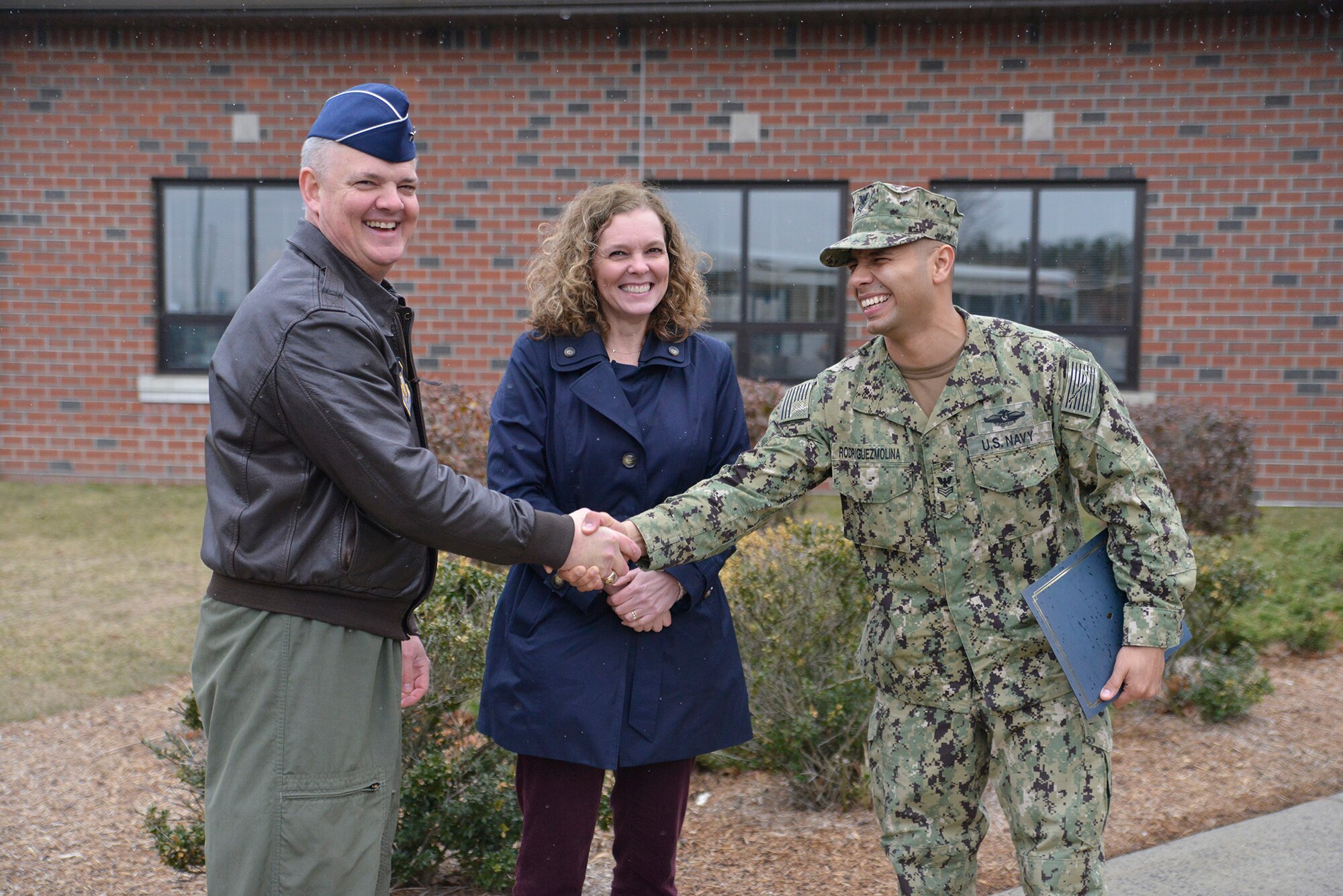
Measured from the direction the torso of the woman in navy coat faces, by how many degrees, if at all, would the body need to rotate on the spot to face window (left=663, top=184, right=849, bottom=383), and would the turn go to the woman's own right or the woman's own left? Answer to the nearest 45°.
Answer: approximately 180°

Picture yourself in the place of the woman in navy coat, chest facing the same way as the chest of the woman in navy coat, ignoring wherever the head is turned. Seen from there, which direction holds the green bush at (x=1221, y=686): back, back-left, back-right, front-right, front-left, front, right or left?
back-left

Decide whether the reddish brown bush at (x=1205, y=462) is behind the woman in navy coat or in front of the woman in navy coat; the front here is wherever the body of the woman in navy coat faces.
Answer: behind

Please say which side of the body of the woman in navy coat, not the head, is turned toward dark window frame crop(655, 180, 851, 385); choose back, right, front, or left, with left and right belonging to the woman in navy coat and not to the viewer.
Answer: back

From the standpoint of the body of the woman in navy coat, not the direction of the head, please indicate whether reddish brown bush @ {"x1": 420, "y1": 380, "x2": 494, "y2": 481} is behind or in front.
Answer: behind

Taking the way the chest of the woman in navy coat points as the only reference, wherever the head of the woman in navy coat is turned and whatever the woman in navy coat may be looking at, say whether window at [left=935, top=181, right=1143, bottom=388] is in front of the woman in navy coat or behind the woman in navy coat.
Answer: behind

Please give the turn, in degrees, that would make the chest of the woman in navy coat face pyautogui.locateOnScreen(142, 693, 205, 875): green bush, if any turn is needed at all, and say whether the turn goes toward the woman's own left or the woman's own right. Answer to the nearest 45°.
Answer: approximately 135° to the woman's own right

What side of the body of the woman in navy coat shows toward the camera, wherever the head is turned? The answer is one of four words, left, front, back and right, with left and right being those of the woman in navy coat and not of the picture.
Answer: front
